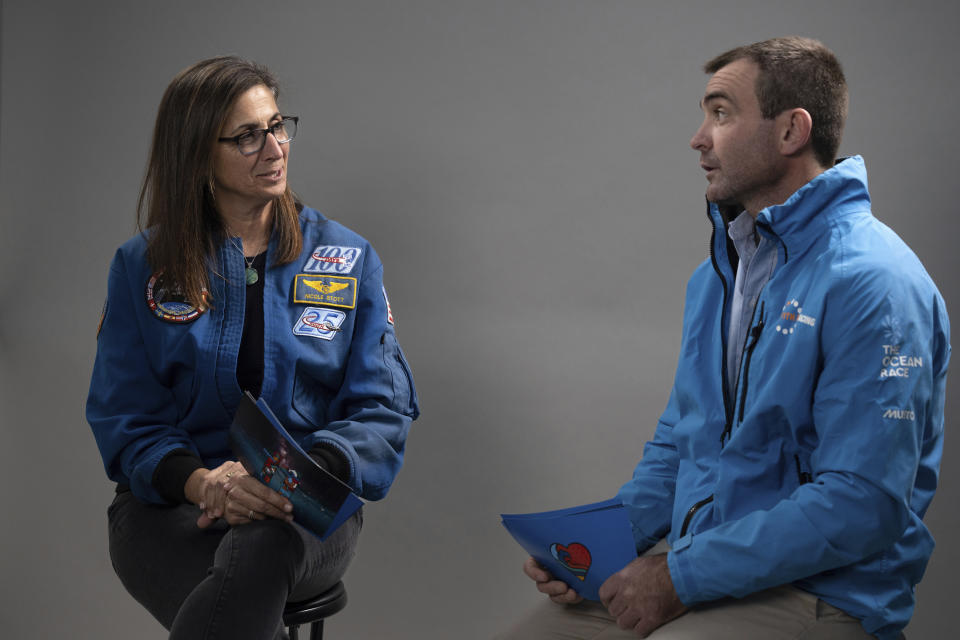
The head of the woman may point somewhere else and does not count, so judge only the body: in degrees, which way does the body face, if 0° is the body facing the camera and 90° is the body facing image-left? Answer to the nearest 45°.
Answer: approximately 0°

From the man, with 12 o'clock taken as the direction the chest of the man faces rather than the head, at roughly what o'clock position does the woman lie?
The woman is roughly at 2 o'clock from the man.

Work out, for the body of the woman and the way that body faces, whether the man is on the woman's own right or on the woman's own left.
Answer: on the woman's own left

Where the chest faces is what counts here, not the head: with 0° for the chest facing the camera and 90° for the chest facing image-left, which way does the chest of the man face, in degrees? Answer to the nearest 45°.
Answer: approximately 45°

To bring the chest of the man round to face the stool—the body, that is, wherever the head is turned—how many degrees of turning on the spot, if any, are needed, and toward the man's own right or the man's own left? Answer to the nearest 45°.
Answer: approximately 45° to the man's own right

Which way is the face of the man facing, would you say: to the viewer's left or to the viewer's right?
to the viewer's left

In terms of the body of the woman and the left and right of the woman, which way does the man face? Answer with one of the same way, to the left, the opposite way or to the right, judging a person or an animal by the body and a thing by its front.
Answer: to the right
